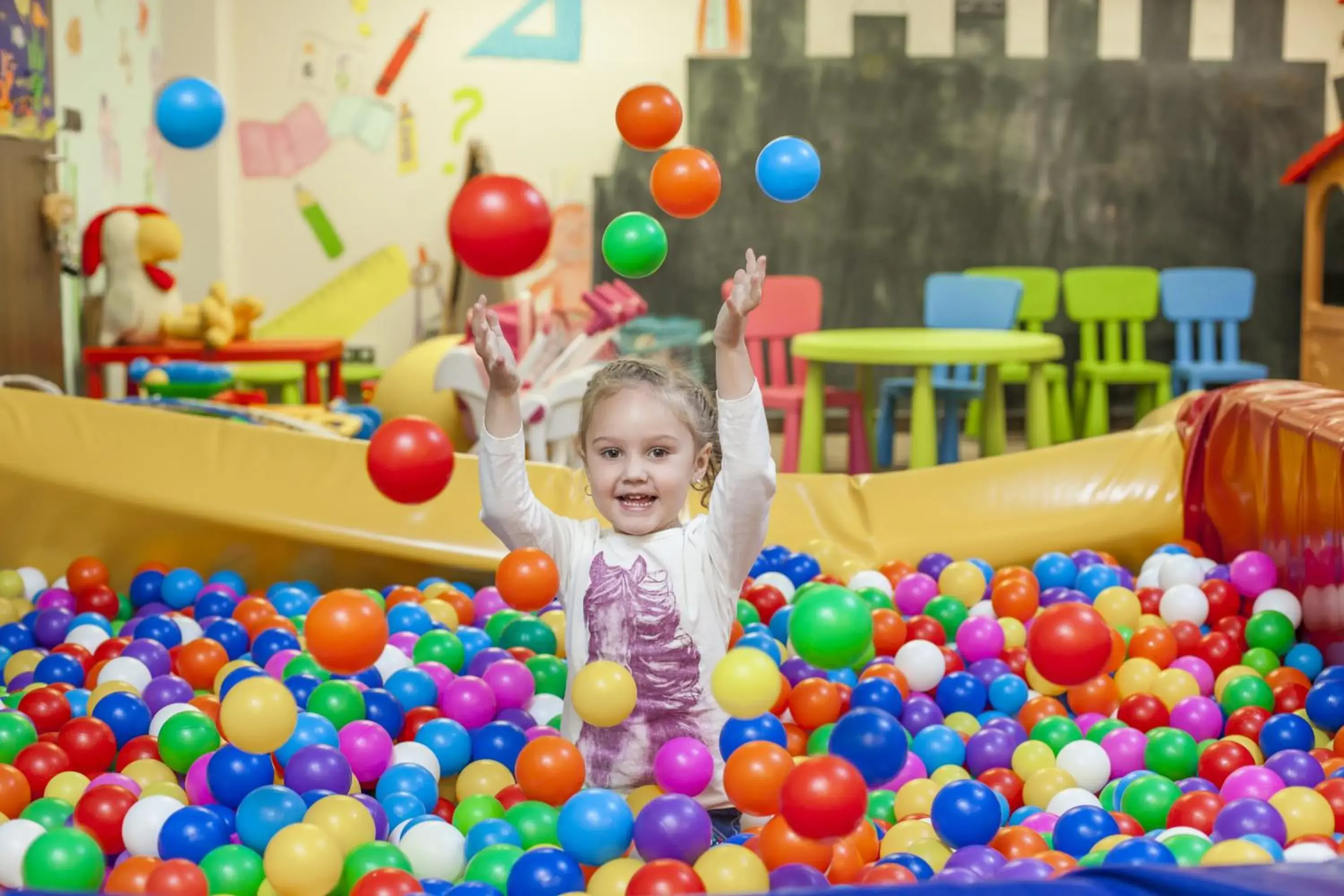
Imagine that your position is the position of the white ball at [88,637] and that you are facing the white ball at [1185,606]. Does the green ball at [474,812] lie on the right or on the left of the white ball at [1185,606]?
right

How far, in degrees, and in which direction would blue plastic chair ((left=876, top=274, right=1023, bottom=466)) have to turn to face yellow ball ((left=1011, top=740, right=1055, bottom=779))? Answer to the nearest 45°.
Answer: approximately 45° to its left

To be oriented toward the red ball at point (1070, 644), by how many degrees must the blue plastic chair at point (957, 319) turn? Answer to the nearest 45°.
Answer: approximately 45° to its left

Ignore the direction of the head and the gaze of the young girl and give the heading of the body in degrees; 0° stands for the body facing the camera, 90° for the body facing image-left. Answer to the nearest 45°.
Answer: approximately 0°

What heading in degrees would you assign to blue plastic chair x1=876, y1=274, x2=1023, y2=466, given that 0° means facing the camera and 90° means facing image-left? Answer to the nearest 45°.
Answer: approximately 45°
